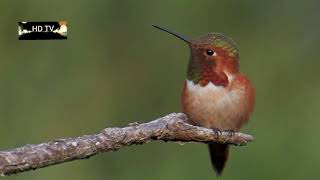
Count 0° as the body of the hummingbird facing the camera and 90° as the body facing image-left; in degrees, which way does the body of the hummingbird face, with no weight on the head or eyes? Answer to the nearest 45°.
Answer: approximately 45°
